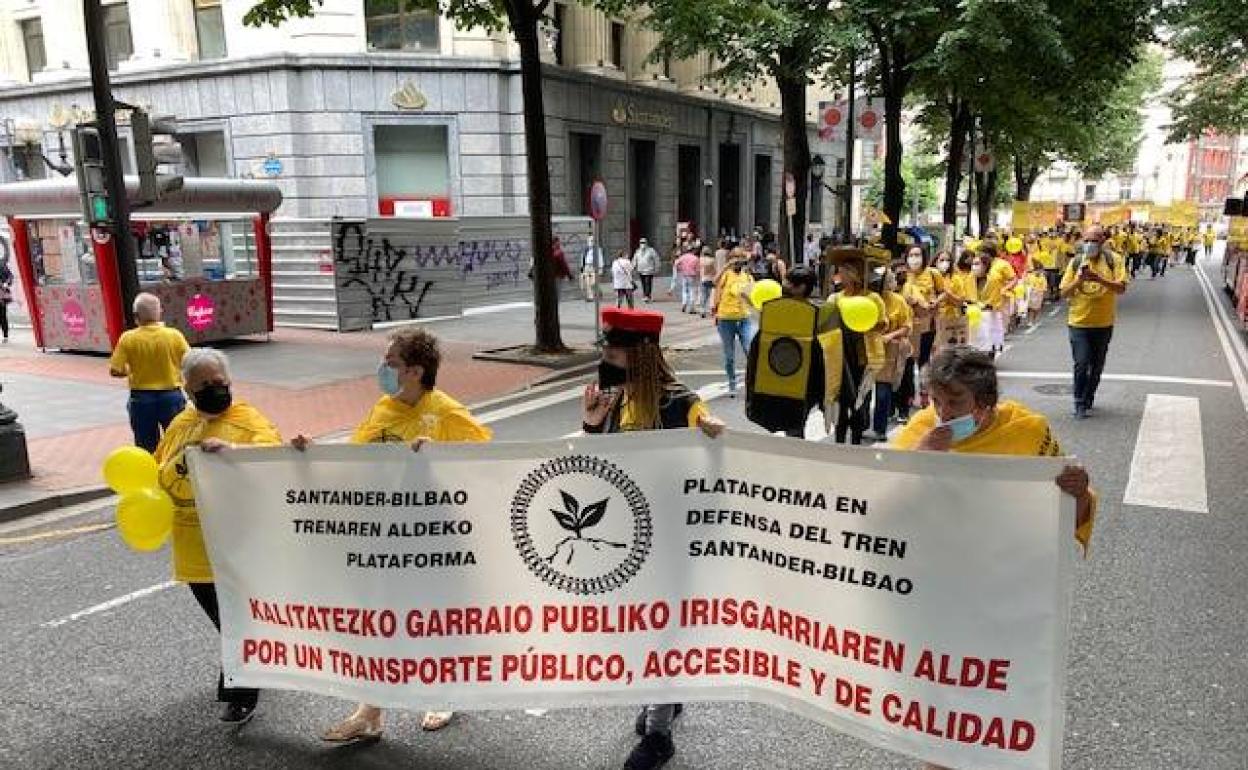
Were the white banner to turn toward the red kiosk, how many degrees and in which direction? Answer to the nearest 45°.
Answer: approximately 135° to its right

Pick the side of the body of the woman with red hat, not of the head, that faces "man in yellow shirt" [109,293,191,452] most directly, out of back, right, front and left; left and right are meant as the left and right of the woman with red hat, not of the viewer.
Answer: right

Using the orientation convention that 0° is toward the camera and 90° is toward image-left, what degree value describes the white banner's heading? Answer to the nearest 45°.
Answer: approximately 0°

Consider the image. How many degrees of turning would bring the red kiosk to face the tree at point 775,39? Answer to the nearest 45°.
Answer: approximately 90° to its left

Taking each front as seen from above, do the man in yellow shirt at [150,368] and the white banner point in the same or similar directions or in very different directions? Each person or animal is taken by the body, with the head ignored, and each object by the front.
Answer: very different directions

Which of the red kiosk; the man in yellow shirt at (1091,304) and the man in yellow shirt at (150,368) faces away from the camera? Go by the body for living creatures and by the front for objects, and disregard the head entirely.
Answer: the man in yellow shirt at (150,368)

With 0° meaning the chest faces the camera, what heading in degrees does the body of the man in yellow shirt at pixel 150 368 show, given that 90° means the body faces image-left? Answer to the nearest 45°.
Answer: approximately 180°

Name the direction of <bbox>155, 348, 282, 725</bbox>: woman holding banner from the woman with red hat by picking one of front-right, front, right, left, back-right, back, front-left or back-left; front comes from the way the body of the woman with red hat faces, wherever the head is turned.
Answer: front-right

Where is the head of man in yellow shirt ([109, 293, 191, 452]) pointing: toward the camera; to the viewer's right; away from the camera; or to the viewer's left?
away from the camera

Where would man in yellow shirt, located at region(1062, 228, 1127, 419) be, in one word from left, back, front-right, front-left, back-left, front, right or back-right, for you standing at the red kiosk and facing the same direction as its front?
front-left

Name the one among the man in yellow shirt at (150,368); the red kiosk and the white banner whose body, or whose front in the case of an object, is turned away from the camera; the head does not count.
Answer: the man in yellow shirt

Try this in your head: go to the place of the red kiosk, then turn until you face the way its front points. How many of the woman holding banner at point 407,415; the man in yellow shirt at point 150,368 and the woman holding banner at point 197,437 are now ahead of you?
3

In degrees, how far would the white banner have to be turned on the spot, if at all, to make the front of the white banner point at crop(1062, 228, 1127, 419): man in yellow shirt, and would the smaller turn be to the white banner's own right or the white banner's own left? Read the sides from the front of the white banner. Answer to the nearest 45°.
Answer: approximately 135° to the white banner's own left

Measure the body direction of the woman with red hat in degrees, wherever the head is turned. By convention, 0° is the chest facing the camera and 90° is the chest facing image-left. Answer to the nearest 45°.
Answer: approximately 45°

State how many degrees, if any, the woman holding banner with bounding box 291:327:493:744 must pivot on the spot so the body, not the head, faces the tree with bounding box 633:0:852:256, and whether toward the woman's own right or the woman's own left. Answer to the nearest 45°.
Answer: approximately 180°
